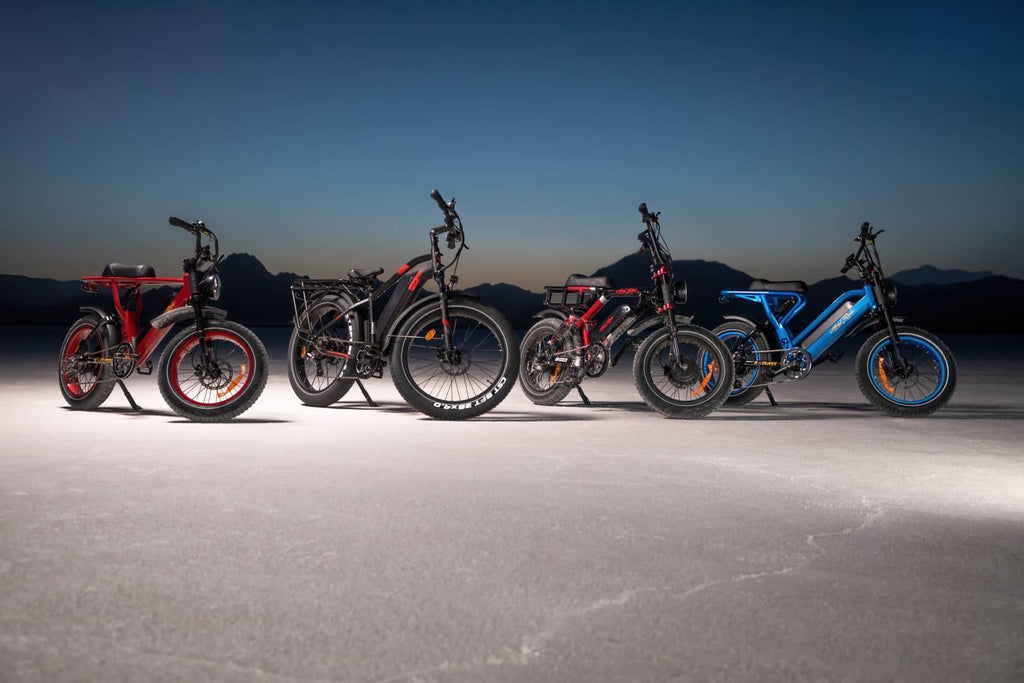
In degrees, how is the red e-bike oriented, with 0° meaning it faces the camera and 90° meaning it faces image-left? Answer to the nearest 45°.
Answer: approximately 315°

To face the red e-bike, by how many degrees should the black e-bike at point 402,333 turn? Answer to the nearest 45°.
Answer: approximately 135° to its right

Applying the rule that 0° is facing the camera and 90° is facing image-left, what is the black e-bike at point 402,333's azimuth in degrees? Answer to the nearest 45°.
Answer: approximately 315°
